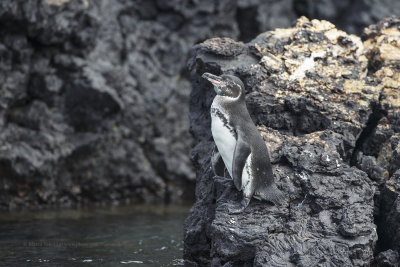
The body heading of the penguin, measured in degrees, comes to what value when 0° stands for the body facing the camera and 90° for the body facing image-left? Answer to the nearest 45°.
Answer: approximately 90°

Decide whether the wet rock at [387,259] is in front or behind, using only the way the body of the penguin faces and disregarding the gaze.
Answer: behind
